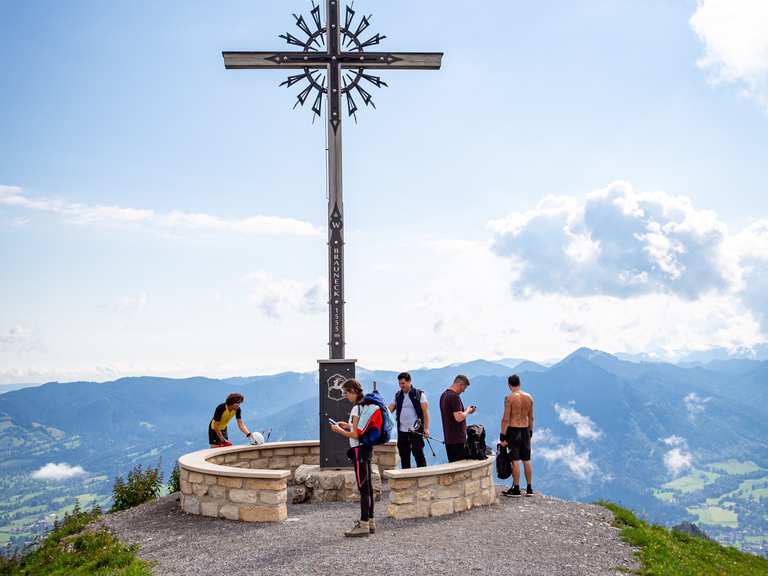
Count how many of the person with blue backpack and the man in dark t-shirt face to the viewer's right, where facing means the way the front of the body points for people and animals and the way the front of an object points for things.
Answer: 1

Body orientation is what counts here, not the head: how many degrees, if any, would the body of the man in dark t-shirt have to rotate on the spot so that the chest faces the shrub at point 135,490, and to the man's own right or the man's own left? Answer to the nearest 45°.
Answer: approximately 180°

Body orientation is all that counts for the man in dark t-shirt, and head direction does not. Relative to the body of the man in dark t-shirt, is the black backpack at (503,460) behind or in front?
in front

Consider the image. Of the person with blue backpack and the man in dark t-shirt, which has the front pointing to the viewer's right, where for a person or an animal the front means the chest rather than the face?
the man in dark t-shirt

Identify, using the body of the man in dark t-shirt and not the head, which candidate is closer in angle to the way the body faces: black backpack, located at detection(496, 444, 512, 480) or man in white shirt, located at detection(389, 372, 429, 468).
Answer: the black backpack

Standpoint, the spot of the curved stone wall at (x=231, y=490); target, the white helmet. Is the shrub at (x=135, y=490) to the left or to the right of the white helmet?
left

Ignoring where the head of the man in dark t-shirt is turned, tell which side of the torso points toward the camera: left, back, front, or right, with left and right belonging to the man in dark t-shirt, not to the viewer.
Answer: right

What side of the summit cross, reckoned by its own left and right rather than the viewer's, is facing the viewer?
front

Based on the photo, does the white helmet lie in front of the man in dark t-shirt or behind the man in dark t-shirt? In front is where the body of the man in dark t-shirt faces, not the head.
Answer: behind

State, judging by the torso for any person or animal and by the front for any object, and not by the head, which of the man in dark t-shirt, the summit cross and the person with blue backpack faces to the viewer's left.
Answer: the person with blue backpack

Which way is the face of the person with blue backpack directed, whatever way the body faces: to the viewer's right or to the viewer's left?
to the viewer's left

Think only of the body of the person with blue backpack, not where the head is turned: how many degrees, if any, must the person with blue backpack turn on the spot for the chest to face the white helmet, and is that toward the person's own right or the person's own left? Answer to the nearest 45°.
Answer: approximately 45° to the person's own right

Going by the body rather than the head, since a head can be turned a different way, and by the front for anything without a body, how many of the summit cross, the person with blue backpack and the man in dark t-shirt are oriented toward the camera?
1

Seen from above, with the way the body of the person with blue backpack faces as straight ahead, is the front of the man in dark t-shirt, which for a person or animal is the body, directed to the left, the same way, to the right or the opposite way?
the opposite way

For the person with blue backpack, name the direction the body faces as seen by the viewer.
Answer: to the viewer's left
